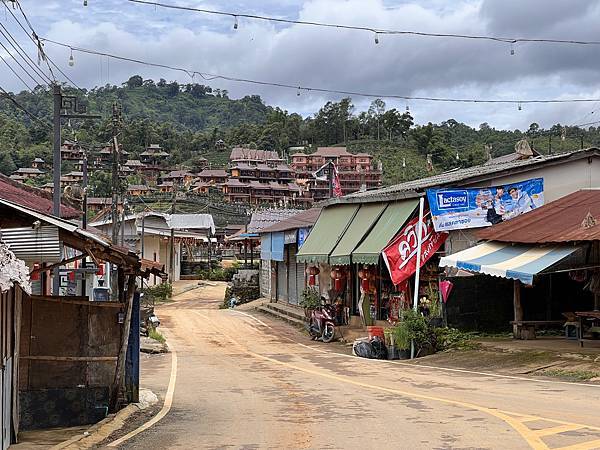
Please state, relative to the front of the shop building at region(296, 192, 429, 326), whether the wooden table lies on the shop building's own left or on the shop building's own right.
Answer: on the shop building's own left

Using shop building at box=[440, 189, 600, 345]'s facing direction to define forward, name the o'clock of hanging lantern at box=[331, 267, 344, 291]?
The hanging lantern is roughly at 3 o'clock from the shop building.

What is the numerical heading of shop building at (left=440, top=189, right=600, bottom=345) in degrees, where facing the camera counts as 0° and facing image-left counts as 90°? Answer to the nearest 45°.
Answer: approximately 45°

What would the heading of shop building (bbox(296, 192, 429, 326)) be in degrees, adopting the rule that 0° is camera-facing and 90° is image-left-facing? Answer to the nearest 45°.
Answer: approximately 45°

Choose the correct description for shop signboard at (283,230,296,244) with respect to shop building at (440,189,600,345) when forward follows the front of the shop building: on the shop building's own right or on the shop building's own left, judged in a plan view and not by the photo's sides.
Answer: on the shop building's own right

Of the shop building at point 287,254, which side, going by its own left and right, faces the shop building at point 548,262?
left

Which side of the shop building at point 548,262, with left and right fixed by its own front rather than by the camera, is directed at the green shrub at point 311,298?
right

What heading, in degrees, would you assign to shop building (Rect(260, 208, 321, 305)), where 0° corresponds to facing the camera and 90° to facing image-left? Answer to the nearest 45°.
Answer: approximately 45°

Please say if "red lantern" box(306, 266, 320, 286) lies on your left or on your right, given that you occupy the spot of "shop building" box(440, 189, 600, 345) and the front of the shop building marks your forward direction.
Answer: on your right

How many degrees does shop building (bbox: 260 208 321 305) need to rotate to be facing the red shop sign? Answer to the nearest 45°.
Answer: approximately 45° to its left
